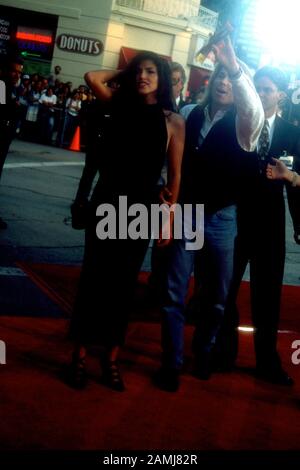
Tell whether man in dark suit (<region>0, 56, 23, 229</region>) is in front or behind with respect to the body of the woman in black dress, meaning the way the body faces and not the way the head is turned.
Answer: behind

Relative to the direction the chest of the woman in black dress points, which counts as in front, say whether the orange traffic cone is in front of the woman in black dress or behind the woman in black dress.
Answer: behind

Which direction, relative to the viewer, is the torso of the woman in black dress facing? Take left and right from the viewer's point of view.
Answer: facing the viewer
